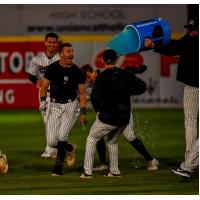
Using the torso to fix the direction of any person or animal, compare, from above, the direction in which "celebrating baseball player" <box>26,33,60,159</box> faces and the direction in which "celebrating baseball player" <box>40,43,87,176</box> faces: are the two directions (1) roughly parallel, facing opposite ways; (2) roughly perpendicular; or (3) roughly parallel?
roughly parallel

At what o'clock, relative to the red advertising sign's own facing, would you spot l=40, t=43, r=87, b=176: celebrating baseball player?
The celebrating baseball player is roughly at 12 o'clock from the red advertising sign.

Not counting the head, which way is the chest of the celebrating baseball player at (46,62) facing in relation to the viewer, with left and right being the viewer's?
facing the viewer

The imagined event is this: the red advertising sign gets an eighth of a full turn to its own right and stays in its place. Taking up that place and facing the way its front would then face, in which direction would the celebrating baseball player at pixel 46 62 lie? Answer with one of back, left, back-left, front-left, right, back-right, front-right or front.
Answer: front-left

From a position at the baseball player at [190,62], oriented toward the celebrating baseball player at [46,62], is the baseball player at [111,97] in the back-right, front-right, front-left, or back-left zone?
front-left

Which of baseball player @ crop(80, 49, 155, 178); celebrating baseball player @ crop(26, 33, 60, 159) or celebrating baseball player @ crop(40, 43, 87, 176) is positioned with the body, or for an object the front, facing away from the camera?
the baseball player

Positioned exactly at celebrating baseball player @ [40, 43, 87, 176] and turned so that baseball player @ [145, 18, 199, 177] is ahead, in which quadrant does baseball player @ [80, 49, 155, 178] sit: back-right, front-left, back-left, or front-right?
front-right

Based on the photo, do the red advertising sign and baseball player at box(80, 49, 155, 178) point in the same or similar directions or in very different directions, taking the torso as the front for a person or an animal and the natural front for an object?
very different directions

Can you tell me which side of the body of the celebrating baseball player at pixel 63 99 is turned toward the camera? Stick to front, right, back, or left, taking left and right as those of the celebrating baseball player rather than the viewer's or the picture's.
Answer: front

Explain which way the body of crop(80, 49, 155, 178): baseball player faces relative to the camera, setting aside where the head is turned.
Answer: away from the camera

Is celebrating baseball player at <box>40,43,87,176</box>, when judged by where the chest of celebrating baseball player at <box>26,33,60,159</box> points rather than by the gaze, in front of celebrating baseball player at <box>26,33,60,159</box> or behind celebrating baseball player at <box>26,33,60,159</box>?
in front

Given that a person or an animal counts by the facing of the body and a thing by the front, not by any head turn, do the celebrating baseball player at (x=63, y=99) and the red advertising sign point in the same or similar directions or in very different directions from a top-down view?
same or similar directions

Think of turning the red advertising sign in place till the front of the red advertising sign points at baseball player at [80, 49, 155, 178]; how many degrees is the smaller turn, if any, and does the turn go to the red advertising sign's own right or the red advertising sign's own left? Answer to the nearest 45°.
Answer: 0° — it already faces them
